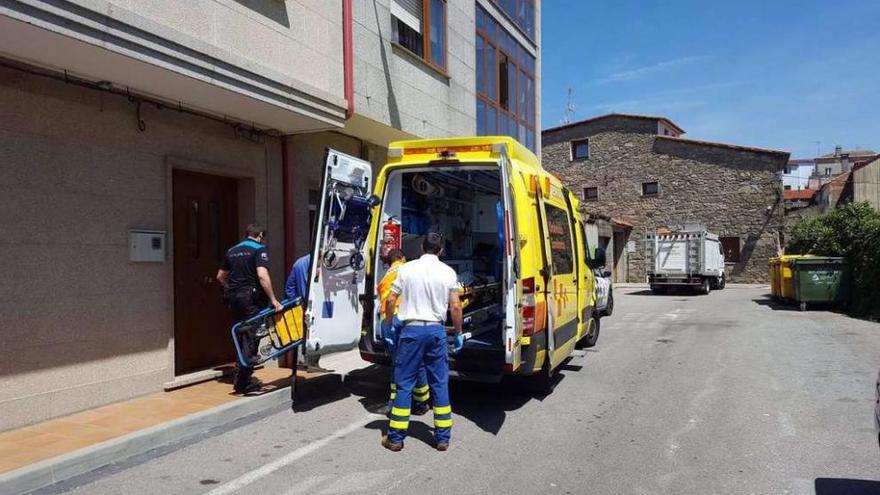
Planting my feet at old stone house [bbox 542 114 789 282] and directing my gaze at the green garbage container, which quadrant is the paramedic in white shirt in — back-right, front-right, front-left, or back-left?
front-right

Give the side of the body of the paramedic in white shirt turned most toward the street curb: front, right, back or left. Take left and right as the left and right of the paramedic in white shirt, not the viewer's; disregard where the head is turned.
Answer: left

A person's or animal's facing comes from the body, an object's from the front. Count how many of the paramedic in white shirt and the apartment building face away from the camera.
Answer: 1

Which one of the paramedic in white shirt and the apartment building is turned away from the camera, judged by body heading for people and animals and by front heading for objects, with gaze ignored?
the paramedic in white shirt

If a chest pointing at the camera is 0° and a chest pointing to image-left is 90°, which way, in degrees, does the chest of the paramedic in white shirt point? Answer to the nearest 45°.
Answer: approximately 180°

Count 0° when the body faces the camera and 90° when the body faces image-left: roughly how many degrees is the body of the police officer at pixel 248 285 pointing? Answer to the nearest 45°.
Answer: approximately 225°

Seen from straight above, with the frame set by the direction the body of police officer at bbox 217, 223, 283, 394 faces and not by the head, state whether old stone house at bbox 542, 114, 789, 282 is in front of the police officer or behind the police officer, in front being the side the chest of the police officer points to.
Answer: in front
